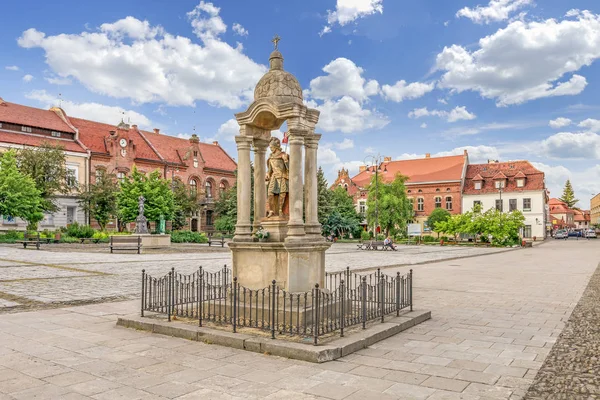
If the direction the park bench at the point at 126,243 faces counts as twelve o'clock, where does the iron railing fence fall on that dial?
The iron railing fence is roughly at 12 o'clock from the park bench.

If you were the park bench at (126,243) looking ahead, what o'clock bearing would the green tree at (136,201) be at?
The green tree is roughly at 6 o'clock from the park bench.

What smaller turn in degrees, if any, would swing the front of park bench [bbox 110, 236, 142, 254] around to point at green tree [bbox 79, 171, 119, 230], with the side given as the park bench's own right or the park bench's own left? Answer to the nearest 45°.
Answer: approximately 180°

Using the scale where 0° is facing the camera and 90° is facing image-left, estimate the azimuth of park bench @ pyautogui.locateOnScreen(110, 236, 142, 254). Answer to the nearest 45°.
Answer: approximately 0°

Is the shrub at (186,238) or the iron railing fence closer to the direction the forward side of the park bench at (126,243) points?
the iron railing fence

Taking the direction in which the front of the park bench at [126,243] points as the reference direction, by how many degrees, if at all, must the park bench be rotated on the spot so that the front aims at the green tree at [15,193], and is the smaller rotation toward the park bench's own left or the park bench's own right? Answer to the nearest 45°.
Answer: approximately 135° to the park bench's own right

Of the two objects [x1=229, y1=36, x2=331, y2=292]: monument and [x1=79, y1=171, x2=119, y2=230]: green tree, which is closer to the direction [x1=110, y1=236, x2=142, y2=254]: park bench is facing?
the monument

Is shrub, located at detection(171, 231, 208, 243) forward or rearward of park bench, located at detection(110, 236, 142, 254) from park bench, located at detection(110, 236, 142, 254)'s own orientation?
rearward

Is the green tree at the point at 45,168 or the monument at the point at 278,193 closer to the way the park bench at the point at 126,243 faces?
the monument

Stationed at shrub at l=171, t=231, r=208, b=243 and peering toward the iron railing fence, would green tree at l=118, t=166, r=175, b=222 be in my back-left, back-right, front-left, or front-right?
back-right
